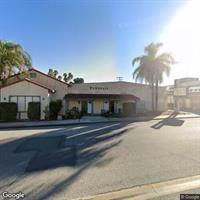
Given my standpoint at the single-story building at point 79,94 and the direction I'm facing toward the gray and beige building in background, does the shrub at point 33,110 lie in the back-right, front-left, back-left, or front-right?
back-right

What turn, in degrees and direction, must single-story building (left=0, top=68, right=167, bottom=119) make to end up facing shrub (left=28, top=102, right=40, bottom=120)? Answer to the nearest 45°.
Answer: approximately 45° to its right

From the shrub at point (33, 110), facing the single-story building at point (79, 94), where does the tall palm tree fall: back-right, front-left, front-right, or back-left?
front-right

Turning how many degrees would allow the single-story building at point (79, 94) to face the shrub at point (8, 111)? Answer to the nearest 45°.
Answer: approximately 45° to its right

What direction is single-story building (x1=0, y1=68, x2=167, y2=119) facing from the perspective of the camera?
toward the camera

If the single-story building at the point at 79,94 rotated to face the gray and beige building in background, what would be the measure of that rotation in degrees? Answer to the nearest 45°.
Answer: approximately 135° to its left

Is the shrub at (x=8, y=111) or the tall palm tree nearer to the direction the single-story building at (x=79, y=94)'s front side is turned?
the shrub

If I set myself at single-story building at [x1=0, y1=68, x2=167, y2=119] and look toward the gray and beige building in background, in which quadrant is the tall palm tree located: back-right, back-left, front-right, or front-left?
front-right

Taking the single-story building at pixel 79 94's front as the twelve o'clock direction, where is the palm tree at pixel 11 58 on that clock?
The palm tree is roughly at 2 o'clock from the single-story building.

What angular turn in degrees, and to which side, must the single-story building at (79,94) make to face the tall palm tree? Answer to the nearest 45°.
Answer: approximately 90° to its left
